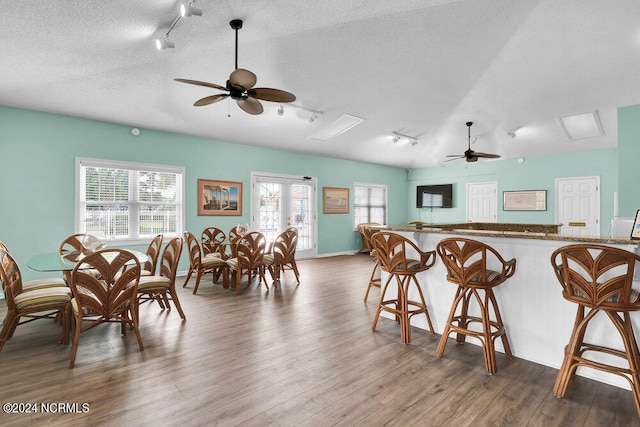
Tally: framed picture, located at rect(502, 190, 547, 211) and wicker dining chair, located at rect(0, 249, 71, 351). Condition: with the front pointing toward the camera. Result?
1

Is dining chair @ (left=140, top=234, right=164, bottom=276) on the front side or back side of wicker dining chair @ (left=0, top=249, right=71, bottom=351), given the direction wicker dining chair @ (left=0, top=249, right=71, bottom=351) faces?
on the front side

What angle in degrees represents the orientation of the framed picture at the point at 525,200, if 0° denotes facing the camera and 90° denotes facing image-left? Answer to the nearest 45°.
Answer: approximately 0°

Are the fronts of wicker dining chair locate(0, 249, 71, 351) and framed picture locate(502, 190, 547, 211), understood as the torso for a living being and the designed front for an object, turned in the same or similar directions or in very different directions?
very different directions

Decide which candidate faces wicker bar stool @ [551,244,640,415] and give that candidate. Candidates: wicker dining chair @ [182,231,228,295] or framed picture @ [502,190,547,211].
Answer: the framed picture

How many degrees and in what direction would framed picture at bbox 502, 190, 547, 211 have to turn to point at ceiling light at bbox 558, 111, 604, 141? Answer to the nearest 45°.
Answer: approximately 45° to its left

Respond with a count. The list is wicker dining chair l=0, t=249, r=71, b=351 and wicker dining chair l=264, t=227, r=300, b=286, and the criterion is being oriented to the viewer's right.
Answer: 1

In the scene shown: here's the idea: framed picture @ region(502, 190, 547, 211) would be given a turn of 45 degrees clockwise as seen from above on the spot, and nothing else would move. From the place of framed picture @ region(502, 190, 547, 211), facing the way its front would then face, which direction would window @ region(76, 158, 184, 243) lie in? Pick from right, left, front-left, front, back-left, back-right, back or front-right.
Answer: front

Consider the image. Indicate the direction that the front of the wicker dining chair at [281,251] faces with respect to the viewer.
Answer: facing away from the viewer and to the left of the viewer

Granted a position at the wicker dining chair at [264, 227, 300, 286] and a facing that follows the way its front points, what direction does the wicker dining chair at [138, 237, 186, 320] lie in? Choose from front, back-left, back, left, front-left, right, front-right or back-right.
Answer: left

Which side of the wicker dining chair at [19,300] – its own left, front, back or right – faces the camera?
right

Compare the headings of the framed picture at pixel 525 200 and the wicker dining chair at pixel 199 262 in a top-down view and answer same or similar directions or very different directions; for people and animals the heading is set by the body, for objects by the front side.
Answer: very different directions

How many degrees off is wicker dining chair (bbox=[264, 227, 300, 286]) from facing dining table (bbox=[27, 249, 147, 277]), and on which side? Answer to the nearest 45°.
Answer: approximately 90° to its left

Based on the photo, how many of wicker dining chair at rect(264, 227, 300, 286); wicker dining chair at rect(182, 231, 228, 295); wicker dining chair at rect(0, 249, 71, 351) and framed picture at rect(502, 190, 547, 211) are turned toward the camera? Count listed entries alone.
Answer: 1

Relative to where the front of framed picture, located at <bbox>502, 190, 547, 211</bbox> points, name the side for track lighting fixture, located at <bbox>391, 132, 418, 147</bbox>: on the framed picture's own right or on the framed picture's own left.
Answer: on the framed picture's own right
